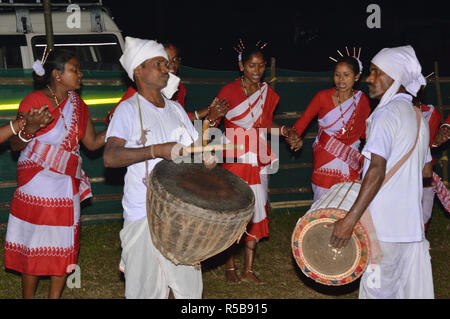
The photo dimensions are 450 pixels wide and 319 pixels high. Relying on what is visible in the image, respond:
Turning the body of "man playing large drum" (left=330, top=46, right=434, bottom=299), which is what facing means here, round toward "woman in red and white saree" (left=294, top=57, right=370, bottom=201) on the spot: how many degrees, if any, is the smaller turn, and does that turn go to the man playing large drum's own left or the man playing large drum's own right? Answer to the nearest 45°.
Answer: approximately 45° to the man playing large drum's own right

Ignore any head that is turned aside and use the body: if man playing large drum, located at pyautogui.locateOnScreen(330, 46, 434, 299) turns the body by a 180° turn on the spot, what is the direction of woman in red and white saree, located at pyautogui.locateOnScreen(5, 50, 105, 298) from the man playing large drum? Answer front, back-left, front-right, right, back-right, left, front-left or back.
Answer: back-right

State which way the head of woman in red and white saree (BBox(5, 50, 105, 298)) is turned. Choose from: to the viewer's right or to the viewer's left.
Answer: to the viewer's right

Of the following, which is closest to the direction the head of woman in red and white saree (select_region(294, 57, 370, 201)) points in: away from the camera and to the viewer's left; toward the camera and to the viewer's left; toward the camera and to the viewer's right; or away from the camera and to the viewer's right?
toward the camera and to the viewer's left

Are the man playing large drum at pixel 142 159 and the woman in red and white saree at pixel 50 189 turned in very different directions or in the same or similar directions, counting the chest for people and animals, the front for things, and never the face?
same or similar directions

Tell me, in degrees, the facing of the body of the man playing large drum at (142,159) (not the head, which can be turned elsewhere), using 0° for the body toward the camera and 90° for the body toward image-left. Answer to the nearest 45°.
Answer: approximately 315°

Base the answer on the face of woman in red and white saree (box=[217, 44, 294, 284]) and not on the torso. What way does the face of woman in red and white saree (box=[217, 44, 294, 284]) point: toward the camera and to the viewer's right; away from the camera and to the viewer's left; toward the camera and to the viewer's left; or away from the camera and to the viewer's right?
toward the camera and to the viewer's right

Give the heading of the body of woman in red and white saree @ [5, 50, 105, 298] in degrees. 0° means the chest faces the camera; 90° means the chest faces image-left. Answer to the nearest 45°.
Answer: approximately 315°

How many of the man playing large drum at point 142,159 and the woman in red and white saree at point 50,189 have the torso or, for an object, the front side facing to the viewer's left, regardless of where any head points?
0
